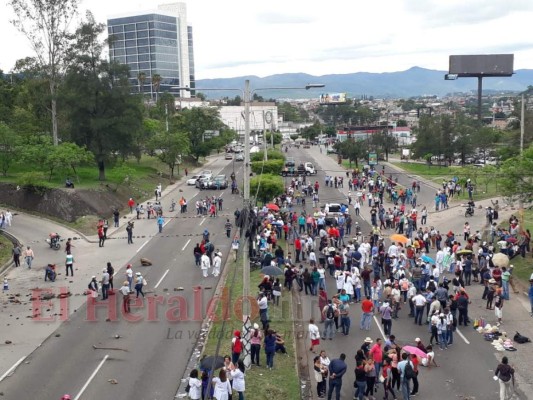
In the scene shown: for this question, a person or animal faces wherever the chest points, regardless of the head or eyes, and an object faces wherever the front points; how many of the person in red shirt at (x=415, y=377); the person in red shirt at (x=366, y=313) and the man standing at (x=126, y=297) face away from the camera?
2

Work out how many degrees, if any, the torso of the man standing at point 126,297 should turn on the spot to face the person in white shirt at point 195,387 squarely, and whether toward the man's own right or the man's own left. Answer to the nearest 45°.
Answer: approximately 180°

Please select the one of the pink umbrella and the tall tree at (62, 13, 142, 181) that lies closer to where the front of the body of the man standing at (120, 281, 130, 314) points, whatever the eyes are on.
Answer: the tall tree

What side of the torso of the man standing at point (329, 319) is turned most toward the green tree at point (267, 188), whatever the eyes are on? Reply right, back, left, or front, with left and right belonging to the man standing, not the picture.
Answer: front

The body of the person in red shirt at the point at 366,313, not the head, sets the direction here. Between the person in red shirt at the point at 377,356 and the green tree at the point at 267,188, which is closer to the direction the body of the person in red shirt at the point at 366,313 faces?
the green tree

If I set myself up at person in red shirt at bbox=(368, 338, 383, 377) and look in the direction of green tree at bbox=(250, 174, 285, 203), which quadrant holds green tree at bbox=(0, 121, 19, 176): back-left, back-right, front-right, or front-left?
front-left

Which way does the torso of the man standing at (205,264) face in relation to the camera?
away from the camera

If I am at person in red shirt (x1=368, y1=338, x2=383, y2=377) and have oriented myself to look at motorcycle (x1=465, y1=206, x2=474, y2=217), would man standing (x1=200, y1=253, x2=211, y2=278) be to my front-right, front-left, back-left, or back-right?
front-left

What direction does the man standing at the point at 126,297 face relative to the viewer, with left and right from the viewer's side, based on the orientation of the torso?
facing away from the viewer

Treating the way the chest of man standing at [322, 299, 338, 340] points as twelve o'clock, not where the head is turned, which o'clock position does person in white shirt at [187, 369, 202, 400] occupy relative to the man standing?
The person in white shirt is roughly at 7 o'clock from the man standing.

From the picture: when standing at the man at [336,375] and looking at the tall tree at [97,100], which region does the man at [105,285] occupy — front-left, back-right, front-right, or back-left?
front-left

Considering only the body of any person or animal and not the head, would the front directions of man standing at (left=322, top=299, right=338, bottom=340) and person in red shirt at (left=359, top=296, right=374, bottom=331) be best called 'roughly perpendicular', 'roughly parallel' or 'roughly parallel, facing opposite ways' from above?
roughly parallel

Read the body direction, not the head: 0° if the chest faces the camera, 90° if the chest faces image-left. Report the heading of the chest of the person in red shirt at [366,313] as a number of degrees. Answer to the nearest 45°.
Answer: approximately 180°
